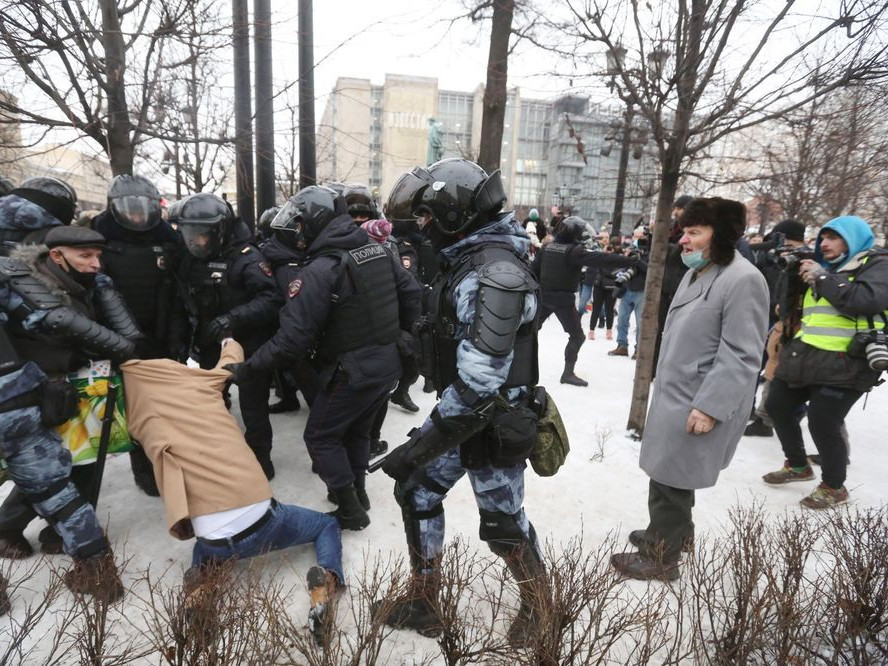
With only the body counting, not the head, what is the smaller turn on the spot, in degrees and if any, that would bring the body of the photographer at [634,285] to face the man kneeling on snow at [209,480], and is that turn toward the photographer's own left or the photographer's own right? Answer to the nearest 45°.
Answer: approximately 90° to the photographer's own left

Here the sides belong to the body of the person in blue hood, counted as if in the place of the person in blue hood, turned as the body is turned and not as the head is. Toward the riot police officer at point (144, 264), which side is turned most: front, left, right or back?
front

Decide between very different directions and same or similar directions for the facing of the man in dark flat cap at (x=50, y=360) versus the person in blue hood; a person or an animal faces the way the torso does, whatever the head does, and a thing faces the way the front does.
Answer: very different directions

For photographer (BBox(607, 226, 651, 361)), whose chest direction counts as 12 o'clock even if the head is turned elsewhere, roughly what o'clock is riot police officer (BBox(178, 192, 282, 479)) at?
The riot police officer is roughly at 10 o'clock from the photographer.

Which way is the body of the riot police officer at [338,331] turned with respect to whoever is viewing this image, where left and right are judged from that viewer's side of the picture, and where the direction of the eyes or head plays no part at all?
facing away from the viewer and to the left of the viewer

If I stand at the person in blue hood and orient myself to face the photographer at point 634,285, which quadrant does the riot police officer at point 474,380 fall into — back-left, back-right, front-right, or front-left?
back-left

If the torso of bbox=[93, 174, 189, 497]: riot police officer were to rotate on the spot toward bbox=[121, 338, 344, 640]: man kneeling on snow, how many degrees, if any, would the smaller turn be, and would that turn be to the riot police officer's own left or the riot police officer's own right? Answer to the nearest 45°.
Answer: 0° — they already face them

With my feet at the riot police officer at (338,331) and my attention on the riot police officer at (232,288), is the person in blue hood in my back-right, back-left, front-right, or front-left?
back-right

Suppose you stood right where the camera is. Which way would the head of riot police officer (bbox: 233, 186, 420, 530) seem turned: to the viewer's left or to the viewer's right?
to the viewer's left
